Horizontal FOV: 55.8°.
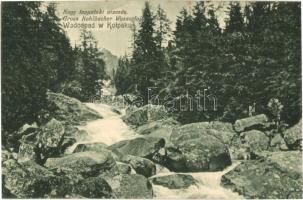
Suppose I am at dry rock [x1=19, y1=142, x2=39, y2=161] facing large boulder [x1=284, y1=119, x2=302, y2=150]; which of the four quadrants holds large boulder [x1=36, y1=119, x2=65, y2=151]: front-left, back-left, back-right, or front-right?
front-left

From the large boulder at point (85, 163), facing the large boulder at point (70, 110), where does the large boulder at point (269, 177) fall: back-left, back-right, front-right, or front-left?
back-right

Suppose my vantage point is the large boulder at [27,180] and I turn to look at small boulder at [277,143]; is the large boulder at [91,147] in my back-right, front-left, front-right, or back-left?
front-left
